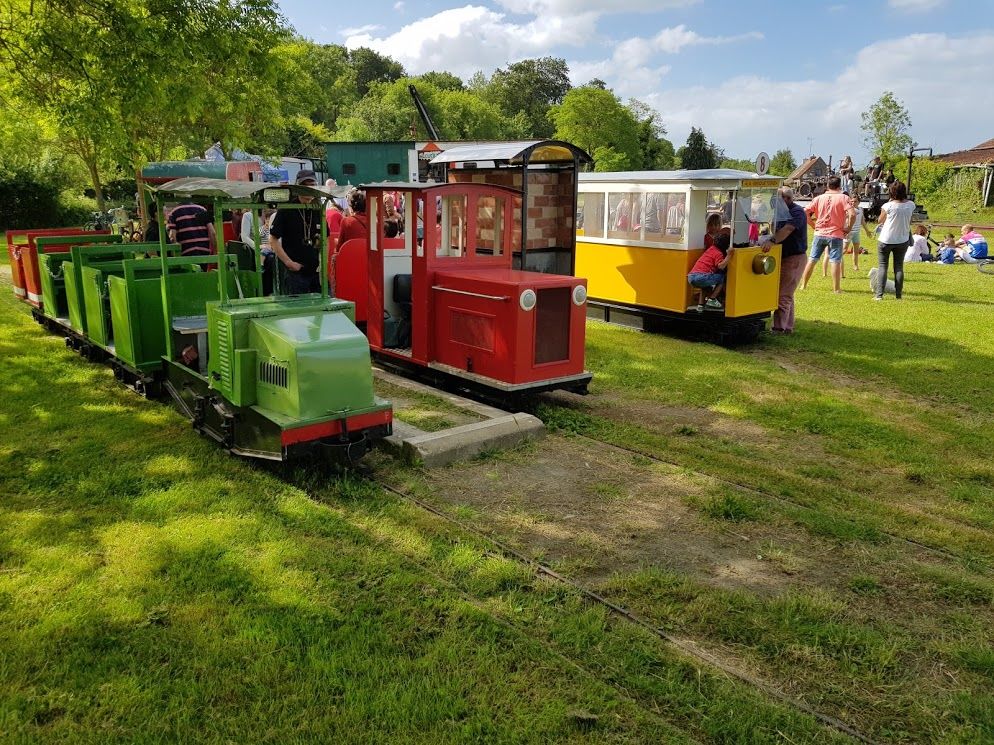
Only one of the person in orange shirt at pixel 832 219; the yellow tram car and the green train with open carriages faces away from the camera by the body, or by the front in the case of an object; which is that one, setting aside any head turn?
the person in orange shirt

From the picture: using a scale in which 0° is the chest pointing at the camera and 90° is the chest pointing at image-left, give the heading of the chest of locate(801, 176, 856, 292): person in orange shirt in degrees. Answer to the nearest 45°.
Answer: approximately 180°

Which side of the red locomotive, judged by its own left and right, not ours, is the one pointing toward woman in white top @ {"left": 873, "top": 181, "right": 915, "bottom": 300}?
left

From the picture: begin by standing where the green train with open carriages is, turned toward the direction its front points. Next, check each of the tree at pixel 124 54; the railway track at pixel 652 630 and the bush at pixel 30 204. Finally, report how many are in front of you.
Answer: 1
